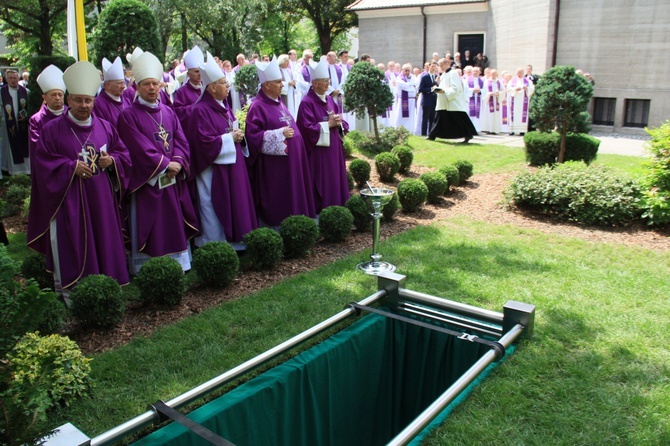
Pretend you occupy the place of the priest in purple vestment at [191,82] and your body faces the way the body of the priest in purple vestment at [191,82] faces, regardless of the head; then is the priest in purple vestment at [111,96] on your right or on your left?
on your right

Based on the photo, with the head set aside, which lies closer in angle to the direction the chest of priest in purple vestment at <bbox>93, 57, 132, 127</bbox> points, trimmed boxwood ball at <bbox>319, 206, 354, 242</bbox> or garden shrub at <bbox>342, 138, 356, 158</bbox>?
the trimmed boxwood ball

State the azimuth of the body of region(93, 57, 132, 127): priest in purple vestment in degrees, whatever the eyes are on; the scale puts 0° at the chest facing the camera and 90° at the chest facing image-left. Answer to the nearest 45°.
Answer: approximately 315°

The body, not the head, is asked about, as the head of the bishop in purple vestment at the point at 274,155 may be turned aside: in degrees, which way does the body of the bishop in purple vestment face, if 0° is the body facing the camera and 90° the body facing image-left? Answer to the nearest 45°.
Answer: approximately 315°

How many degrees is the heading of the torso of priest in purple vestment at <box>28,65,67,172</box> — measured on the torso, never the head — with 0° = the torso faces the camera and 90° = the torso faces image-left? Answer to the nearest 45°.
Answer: approximately 315°

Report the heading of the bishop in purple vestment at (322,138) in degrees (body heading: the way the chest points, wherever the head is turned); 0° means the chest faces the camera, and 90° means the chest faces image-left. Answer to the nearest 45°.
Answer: approximately 315°

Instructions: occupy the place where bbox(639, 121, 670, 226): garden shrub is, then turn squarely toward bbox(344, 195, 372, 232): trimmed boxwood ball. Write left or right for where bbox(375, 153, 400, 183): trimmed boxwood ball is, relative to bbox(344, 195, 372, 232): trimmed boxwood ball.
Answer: right

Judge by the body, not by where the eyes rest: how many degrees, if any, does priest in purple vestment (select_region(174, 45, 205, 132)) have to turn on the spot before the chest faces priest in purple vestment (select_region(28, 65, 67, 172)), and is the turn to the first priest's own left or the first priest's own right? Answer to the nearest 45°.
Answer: approximately 90° to the first priest's own right

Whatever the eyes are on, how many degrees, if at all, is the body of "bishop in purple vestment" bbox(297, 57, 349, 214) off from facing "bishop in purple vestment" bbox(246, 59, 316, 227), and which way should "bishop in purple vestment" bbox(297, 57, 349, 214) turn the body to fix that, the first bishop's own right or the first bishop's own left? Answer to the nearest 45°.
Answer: approximately 90° to the first bishop's own right

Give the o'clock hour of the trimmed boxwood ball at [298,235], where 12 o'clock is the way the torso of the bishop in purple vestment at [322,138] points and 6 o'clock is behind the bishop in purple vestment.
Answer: The trimmed boxwood ball is roughly at 2 o'clock from the bishop in purple vestment.

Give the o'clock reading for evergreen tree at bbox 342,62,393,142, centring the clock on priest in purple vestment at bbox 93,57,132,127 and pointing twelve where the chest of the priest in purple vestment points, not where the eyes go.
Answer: The evergreen tree is roughly at 9 o'clock from the priest in purple vestment.

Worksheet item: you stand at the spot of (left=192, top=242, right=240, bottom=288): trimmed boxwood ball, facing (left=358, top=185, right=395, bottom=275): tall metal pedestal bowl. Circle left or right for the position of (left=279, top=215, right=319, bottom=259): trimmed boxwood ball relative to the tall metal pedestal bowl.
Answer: left

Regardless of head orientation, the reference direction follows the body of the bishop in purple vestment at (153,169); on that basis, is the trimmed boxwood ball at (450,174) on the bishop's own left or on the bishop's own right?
on the bishop's own left

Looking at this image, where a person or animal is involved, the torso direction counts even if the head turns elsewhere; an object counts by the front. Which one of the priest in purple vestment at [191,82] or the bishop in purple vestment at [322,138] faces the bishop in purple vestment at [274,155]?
the priest in purple vestment
